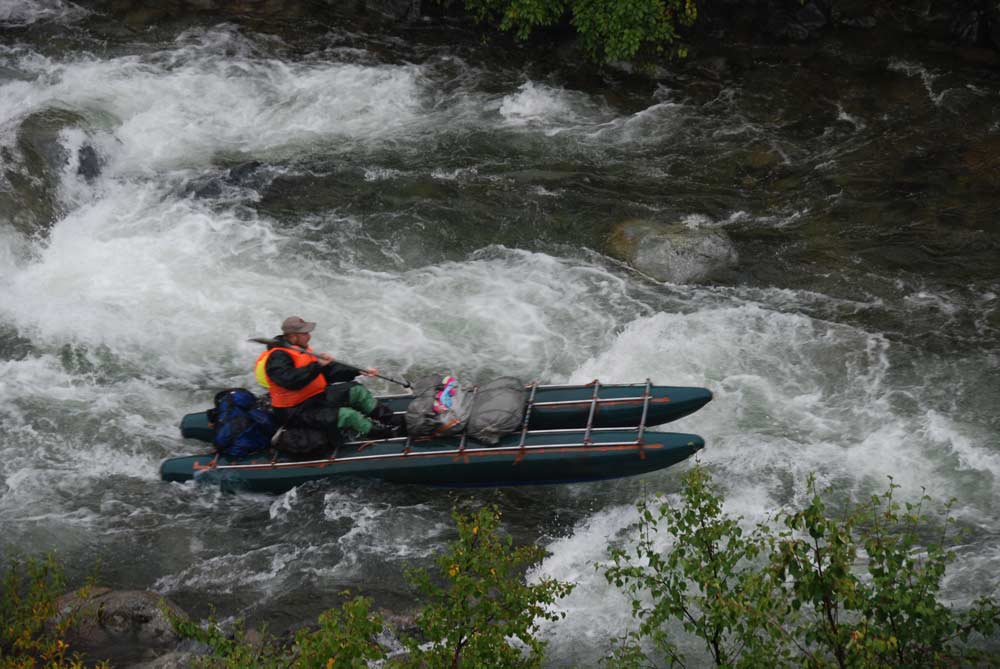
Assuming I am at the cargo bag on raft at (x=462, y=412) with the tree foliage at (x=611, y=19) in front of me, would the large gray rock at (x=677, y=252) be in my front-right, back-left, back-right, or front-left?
front-right

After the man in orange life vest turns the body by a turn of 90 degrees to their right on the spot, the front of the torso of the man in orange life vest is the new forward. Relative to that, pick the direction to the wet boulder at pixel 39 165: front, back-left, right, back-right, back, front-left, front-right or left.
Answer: back-right

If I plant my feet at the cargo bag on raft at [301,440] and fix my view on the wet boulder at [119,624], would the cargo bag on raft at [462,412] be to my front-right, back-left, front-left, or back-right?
back-left

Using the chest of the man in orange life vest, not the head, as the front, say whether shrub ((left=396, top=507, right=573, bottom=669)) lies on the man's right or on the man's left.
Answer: on the man's right

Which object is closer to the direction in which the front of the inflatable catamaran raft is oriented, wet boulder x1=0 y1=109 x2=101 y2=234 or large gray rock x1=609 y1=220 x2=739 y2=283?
the large gray rock

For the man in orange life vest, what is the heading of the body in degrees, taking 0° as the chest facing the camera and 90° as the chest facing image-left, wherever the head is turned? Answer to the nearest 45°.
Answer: approximately 270°

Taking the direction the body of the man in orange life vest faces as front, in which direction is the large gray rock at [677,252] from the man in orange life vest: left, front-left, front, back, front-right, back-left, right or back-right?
front-left

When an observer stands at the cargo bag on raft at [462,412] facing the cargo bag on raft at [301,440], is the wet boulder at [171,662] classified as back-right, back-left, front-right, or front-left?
front-left

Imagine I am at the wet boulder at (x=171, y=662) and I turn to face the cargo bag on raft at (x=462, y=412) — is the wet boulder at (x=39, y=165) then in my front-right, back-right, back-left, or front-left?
front-left

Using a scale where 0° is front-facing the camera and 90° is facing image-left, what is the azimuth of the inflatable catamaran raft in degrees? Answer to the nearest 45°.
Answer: approximately 270°

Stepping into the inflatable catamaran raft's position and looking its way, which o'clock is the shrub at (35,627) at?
The shrub is roughly at 5 o'clock from the inflatable catamaran raft.

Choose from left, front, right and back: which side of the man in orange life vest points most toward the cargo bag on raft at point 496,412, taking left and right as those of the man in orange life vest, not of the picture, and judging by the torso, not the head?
front

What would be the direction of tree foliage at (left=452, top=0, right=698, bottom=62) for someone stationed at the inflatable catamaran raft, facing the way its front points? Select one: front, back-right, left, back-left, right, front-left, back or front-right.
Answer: left

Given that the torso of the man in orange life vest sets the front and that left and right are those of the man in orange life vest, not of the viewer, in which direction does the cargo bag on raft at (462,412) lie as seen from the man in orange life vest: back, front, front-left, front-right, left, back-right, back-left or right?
front

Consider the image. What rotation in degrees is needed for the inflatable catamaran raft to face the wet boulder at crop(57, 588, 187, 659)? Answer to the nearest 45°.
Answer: approximately 135° to its right

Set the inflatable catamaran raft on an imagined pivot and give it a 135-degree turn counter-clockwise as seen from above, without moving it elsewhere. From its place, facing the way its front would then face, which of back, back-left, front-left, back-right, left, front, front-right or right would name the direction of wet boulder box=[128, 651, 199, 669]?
left

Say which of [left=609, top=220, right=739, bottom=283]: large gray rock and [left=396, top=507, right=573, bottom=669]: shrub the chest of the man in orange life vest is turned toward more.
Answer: the large gray rock

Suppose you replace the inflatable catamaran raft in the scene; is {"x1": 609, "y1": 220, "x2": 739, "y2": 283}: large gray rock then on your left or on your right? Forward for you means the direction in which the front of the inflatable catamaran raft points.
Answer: on your left
